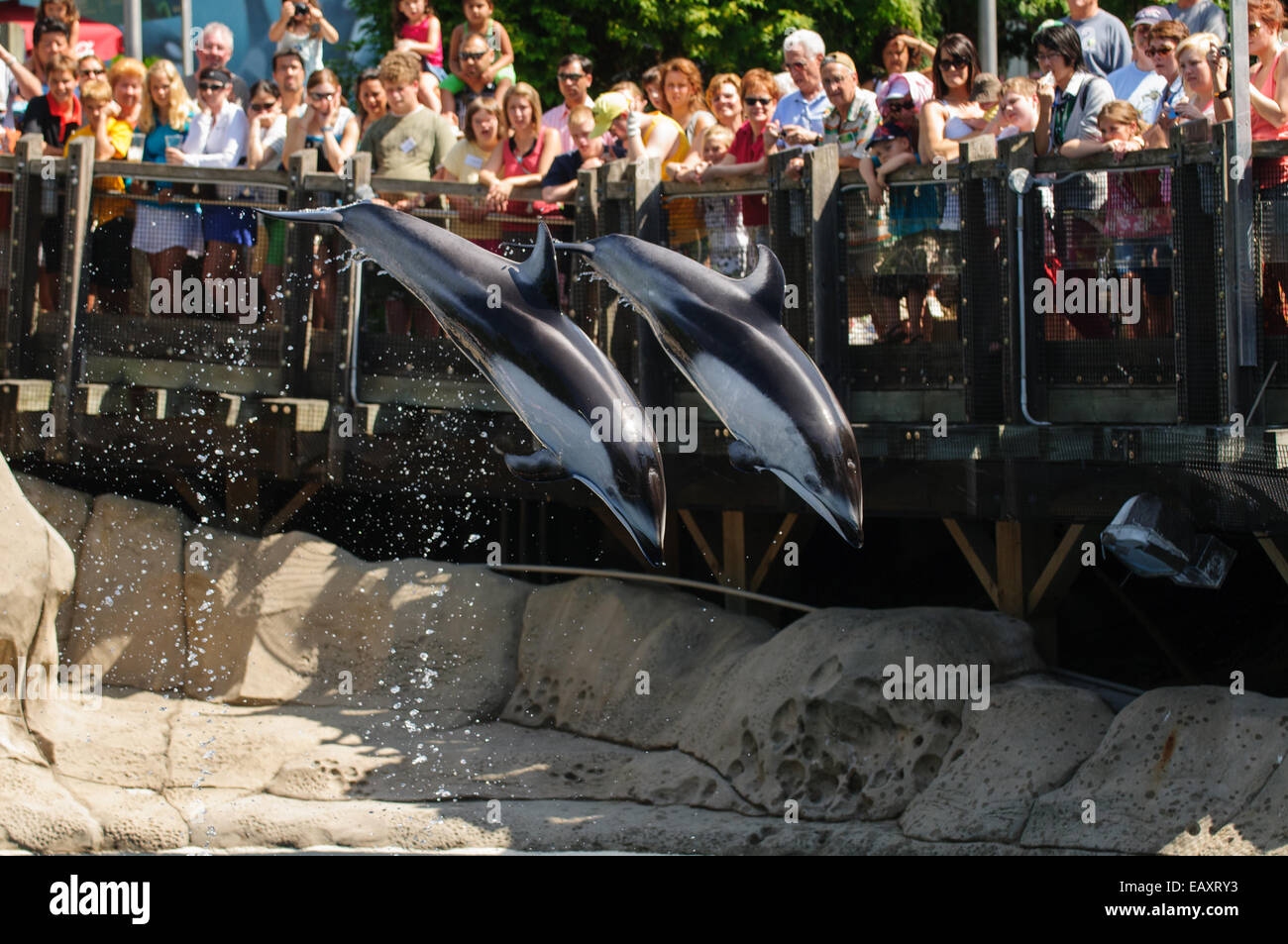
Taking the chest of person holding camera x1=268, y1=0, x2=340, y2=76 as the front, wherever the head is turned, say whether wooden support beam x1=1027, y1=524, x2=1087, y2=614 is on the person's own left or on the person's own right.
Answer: on the person's own left

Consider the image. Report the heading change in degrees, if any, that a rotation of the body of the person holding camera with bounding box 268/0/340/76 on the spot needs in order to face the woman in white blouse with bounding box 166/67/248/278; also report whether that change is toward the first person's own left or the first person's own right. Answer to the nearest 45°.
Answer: approximately 45° to the first person's own right

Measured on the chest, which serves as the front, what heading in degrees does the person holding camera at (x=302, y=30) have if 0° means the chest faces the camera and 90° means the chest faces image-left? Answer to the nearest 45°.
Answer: approximately 0°

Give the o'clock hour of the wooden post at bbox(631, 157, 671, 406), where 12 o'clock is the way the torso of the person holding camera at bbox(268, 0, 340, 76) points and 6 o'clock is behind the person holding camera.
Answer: The wooden post is roughly at 11 o'clock from the person holding camera.

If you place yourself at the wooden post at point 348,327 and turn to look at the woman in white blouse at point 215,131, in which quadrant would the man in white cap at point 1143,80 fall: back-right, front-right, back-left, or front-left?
back-right
